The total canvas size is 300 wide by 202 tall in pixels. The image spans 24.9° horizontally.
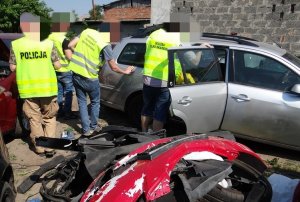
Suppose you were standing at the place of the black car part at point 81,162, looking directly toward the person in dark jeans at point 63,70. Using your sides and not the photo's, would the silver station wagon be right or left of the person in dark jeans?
right

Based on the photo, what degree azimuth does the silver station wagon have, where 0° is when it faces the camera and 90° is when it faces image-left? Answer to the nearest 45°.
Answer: approximately 315°

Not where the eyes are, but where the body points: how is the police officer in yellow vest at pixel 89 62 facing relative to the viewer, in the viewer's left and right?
facing away from the viewer and to the right of the viewer

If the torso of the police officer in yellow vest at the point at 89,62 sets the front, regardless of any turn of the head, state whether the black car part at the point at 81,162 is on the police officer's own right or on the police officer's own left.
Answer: on the police officer's own right

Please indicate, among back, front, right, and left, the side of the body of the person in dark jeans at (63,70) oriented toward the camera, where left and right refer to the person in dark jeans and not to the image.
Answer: back

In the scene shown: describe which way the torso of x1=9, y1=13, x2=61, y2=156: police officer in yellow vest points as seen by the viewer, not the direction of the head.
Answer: away from the camera

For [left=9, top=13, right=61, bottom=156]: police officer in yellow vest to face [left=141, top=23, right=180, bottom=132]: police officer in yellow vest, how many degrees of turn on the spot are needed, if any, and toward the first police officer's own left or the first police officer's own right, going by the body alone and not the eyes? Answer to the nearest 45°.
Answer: approximately 90° to the first police officer's own right
